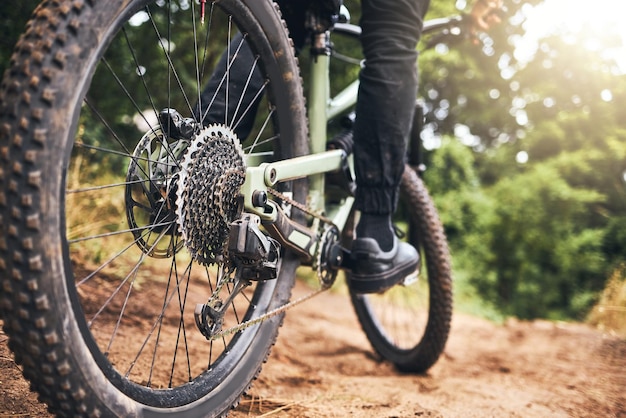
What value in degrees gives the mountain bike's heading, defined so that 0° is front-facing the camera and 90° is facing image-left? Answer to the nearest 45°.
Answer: approximately 225°

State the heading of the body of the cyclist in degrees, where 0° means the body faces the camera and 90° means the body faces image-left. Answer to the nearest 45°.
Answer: approximately 225°
